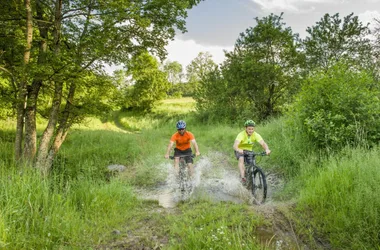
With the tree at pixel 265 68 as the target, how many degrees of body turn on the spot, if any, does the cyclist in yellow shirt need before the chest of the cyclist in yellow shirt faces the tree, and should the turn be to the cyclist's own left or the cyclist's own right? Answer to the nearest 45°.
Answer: approximately 135° to the cyclist's own left

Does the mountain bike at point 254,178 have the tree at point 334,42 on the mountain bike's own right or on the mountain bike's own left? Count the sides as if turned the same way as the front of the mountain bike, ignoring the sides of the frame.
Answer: on the mountain bike's own left

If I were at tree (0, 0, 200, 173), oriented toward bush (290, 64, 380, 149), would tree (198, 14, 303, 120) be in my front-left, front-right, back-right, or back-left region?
front-left

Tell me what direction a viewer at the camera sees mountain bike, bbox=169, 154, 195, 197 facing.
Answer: facing the viewer

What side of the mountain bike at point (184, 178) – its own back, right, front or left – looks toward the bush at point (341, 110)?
left

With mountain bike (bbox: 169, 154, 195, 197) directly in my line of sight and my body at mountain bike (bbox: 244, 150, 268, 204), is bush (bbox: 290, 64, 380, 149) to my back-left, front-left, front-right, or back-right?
back-right

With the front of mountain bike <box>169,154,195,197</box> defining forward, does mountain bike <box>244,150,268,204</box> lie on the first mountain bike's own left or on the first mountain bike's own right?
on the first mountain bike's own left

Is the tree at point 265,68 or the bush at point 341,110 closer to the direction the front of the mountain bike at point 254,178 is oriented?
the bush

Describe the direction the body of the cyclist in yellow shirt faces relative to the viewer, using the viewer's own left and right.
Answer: facing the viewer and to the right of the viewer
